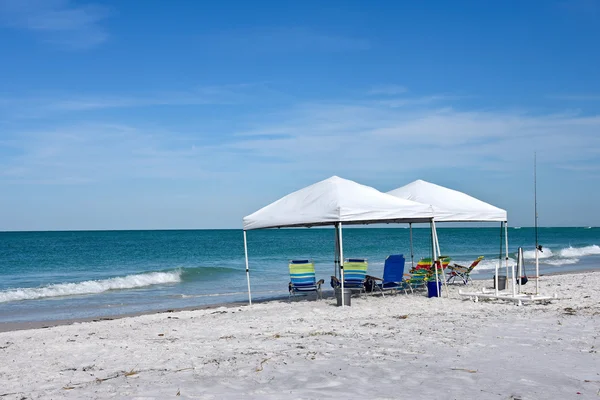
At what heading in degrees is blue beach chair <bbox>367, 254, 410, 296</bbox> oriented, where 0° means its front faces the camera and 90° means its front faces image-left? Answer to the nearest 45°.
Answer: approximately 135°

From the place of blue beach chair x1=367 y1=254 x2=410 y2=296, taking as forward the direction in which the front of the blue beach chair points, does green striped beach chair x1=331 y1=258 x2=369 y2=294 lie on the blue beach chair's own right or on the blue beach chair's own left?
on the blue beach chair's own left

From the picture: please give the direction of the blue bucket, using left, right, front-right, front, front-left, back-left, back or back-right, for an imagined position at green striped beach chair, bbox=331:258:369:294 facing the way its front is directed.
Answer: right

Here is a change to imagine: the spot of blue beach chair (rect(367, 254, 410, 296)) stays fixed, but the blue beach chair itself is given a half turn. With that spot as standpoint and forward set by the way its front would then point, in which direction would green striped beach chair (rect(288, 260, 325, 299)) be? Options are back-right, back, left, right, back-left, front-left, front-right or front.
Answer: back-right

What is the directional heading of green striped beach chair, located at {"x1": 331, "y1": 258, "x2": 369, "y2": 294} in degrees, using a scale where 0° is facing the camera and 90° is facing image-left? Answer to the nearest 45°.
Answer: approximately 180°

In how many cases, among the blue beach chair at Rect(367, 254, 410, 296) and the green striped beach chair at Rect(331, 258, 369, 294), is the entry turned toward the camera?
0
